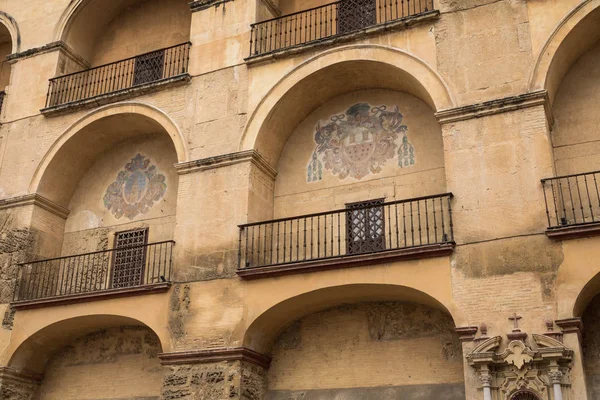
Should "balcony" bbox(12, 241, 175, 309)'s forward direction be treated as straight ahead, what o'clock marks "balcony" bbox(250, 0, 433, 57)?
"balcony" bbox(250, 0, 433, 57) is roughly at 9 o'clock from "balcony" bbox(12, 241, 175, 309).

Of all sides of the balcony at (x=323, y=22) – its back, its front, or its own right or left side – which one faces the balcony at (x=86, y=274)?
right

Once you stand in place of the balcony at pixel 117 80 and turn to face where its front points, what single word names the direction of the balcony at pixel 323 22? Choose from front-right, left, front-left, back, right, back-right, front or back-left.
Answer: left

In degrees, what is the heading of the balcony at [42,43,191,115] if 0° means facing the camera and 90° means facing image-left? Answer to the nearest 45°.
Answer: approximately 45°

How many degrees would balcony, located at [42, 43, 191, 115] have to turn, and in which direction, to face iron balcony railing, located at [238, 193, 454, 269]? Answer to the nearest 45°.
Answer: approximately 90° to its left

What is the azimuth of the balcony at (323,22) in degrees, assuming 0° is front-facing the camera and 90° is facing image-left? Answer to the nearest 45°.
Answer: approximately 45°
